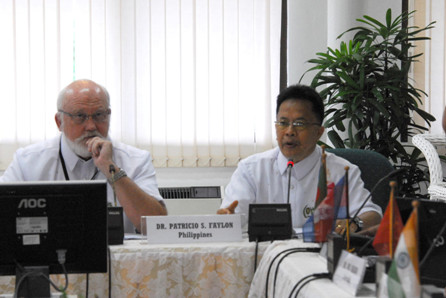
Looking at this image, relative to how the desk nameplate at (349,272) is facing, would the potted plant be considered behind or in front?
behind

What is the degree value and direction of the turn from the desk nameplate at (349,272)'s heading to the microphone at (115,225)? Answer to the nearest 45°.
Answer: approximately 90° to its right

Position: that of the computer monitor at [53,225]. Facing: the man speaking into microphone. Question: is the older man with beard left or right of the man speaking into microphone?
left

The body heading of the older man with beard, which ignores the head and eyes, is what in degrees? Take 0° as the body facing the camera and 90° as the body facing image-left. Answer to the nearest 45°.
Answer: approximately 0°

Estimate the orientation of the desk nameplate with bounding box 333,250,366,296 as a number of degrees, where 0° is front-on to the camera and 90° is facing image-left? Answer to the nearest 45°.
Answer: approximately 45°
